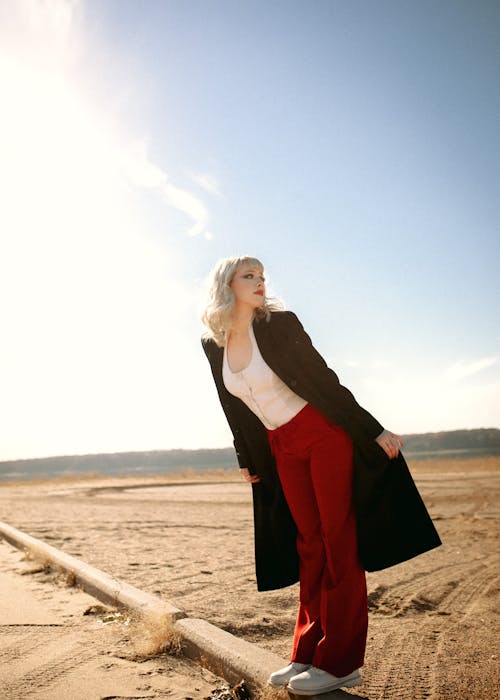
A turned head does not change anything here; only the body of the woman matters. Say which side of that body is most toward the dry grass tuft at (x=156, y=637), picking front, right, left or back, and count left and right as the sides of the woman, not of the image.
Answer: right

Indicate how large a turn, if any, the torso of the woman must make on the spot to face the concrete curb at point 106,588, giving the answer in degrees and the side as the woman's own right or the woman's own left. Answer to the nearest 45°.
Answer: approximately 90° to the woman's own right

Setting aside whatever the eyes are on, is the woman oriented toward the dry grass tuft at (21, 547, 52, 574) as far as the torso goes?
no

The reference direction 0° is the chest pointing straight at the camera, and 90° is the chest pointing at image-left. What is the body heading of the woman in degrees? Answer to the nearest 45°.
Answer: approximately 45°

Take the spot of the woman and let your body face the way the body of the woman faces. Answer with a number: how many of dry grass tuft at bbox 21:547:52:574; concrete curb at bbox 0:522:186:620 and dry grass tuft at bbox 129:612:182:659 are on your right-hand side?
3
